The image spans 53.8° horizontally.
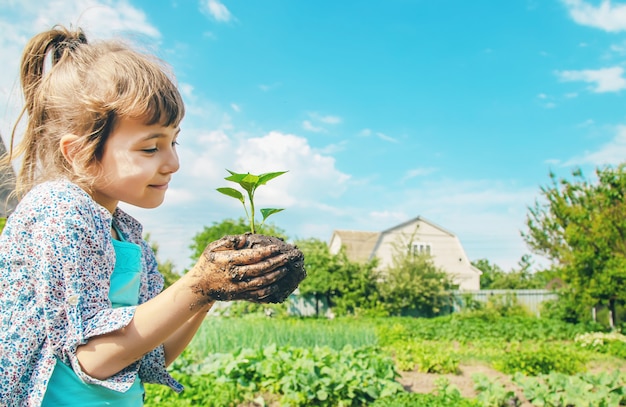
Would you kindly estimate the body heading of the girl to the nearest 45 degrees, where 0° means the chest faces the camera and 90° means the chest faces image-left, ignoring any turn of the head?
approximately 270°

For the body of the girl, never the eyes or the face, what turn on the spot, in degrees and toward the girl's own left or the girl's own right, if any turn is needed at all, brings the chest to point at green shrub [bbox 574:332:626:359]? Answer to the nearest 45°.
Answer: approximately 45° to the girl's own left

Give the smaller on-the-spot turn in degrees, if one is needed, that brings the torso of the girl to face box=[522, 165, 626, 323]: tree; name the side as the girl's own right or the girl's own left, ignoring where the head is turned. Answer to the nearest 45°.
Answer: approximately 45° to the girl's own left

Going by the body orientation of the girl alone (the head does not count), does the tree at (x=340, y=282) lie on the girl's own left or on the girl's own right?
on the girl's own left

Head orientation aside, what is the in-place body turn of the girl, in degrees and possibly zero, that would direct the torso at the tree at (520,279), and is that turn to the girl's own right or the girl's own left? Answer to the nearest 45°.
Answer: approximately 45° to the girl's own left

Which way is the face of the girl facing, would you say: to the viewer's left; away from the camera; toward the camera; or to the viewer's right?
to the viewer's right

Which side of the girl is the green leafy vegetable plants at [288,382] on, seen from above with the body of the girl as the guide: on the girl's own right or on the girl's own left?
on the girl's own left
